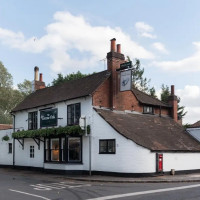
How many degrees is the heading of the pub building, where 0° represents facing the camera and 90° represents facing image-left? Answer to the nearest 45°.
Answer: approximately 45°
